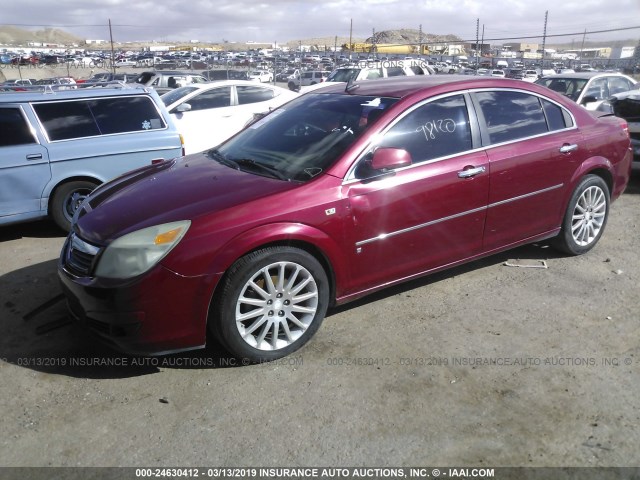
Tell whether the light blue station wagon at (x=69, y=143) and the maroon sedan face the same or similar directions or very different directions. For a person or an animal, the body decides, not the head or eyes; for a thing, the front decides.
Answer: same or similar directions

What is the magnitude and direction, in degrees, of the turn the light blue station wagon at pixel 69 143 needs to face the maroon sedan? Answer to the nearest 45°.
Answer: approximately 135° to its left

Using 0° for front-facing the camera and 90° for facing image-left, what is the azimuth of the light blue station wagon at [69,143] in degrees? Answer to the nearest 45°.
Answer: approximately 90°

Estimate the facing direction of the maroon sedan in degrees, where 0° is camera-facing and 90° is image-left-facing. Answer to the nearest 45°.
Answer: approximately 45°

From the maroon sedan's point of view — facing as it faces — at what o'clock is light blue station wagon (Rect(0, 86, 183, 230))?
The light blue station wagon is roughly at 3 o'clock from the maroon sedan.

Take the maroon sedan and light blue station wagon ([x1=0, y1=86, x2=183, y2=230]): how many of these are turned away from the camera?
0
